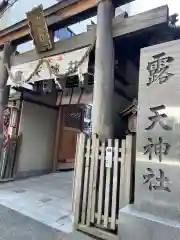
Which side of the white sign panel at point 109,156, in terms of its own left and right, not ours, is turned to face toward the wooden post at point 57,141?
back

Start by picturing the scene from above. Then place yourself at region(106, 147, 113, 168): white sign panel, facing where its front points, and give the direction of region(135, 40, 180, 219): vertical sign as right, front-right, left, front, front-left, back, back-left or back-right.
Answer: front-left

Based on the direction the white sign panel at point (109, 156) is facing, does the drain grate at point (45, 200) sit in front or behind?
behind

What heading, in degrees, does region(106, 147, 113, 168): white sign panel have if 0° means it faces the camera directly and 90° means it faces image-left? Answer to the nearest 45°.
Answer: approximately 0°

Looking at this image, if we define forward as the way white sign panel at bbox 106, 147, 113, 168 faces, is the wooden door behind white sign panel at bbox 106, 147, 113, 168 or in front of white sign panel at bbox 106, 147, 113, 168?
behind
